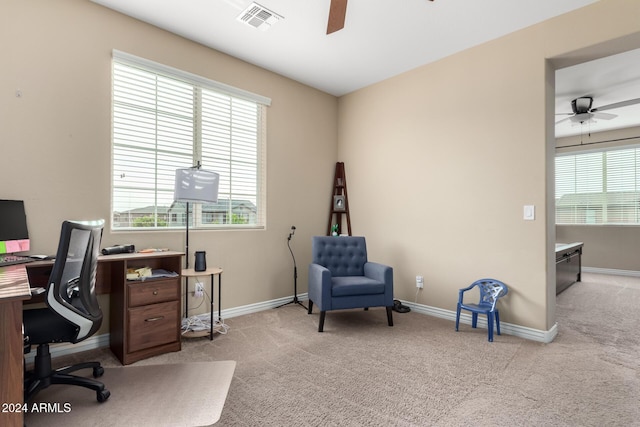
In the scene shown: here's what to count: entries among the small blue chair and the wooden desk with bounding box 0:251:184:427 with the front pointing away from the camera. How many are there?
0

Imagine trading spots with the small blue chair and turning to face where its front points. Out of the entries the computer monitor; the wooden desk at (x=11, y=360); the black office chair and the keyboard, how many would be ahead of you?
4

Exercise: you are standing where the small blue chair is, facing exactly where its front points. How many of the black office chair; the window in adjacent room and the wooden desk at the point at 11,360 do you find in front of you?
2

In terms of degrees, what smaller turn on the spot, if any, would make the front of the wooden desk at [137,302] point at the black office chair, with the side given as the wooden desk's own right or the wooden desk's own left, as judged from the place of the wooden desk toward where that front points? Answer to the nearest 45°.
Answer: approximately 90° to the wooden desk's own right

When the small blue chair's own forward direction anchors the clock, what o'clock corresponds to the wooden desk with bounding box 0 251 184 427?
The wooden desk is roughly at 12 o'clock from the small blue chair.

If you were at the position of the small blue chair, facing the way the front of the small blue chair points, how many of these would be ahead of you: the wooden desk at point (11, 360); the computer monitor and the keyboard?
3

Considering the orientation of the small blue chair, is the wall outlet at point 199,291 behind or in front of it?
in front

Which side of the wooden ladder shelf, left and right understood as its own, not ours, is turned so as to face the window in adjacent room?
left

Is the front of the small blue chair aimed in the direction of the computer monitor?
yes

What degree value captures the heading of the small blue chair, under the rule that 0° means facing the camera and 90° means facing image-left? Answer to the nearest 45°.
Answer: approximately 45°

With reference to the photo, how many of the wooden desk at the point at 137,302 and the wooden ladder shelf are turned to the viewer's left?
0

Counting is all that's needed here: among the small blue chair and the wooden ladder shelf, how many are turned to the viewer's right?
0

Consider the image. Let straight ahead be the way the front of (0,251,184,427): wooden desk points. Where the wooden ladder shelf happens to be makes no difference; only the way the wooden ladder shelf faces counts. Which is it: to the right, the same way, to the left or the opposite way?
to the right

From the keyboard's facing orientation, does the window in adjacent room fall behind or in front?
in front

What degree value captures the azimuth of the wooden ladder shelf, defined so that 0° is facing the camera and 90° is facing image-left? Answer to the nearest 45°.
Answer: approximately 0°
